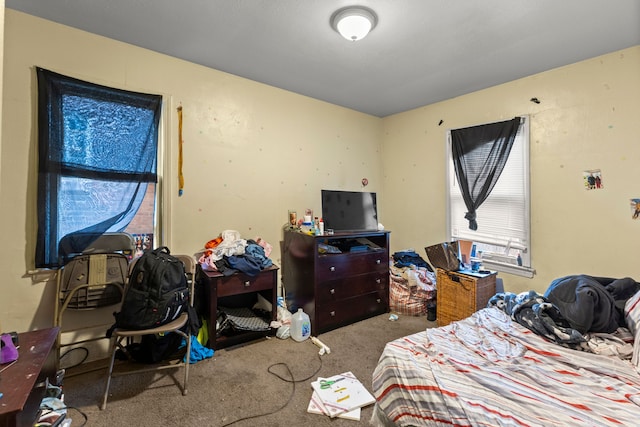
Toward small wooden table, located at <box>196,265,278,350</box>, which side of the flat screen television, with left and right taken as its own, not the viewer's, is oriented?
right

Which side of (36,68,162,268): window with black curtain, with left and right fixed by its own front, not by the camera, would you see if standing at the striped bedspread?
front

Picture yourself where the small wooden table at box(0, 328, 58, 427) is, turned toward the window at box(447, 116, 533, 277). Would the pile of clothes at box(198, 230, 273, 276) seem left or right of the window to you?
left

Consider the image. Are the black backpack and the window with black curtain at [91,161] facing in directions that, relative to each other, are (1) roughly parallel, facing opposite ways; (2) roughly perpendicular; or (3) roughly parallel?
roughly parallel

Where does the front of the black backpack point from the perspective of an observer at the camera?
facing the viewer and to the right of the viewer

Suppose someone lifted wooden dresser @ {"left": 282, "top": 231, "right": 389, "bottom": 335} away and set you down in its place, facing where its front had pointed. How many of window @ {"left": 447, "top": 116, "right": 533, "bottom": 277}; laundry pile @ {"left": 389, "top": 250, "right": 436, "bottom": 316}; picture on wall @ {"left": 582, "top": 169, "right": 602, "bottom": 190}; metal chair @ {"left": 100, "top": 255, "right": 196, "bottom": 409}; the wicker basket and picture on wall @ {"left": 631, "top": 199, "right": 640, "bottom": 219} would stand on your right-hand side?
1

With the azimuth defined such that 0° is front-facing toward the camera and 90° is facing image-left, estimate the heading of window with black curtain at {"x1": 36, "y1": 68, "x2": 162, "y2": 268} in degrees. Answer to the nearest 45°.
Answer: approximately 315°

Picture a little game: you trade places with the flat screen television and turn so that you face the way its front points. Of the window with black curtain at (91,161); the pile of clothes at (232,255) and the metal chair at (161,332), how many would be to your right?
3

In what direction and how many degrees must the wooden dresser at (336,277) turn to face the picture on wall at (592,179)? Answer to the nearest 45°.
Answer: approximately 45° to its left

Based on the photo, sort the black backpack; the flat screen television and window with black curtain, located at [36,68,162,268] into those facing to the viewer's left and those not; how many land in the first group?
0

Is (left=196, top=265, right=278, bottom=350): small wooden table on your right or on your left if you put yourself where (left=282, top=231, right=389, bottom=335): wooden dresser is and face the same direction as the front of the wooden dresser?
on your right

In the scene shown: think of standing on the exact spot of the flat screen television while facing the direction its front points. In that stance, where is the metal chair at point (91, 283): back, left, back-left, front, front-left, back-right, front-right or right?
right

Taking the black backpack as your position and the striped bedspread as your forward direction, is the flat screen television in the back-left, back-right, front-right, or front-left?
front-left
